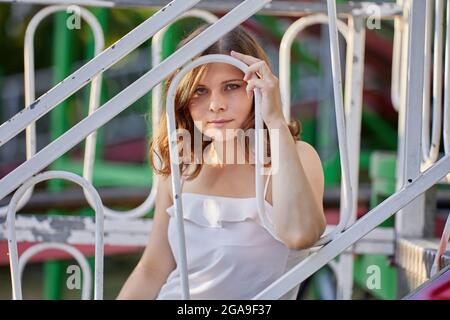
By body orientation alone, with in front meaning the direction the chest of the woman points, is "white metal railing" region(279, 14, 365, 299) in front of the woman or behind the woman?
behind

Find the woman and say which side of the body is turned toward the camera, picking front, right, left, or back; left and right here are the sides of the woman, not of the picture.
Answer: front

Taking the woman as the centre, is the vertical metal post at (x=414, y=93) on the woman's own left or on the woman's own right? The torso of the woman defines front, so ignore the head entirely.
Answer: on the woman's own left

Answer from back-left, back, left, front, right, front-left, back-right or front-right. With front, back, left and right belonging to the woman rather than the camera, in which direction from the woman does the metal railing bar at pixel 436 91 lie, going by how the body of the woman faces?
back-left
